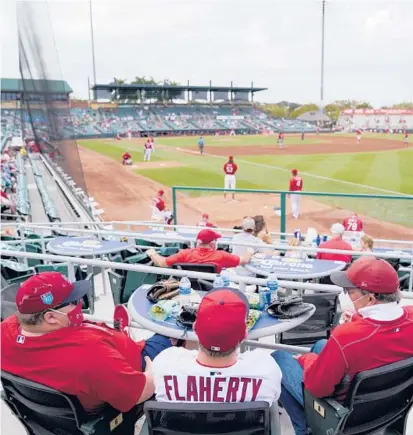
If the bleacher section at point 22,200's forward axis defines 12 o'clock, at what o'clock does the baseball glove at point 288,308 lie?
The baseball glove is roughly at 3 o'clock from the bleacher section.

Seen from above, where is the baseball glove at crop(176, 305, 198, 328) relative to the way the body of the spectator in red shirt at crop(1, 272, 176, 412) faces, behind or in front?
in front

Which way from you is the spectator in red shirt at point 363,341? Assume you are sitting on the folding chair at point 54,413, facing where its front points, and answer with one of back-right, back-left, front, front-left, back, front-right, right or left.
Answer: front-right

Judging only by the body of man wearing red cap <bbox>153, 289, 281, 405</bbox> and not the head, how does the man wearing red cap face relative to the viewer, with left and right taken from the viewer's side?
facing away from the viewer

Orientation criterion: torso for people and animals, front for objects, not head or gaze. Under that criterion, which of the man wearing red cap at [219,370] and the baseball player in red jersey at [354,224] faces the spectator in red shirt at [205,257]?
the man wearing red cap

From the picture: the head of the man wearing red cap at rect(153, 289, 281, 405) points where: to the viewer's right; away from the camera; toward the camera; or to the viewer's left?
away from the camera

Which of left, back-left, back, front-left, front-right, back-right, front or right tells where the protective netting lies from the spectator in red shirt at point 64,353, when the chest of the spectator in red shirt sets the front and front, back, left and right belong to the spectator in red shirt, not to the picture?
front-left

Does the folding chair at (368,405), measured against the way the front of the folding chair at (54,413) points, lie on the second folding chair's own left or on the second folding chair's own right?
on the second folding chair's own right

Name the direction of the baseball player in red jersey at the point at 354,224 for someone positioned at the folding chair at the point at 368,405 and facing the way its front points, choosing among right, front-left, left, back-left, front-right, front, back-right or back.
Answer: front-right

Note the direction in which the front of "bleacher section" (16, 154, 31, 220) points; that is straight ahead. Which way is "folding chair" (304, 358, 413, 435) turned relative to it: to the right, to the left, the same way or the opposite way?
to the left

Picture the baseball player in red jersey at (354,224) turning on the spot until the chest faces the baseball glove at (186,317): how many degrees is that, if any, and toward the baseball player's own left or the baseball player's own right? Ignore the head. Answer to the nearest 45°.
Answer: approximately 180°

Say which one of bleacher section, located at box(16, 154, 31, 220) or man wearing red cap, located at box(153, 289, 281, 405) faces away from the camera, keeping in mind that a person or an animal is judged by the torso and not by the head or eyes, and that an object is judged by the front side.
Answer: the man wearing red cap

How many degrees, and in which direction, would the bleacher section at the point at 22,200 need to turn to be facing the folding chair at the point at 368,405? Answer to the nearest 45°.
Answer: approximately 90° to its right

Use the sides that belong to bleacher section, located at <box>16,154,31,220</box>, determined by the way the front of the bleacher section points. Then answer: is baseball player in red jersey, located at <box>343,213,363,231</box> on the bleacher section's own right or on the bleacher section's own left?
on the bleacher section's own right

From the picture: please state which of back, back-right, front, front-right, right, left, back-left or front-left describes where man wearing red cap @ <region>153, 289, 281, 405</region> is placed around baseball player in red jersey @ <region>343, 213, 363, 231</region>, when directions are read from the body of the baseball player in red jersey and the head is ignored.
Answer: back

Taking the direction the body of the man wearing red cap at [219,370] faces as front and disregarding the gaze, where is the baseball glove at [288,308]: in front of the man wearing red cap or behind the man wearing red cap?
in front

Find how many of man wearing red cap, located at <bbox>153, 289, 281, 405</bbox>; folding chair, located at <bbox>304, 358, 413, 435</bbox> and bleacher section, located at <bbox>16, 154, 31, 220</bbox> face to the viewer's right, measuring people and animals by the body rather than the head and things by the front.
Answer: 1

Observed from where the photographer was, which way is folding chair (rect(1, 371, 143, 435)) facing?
facing away from the viewer and to the right of the viewer

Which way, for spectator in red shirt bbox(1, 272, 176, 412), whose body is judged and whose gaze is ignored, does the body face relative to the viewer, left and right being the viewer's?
facing away from the viewer and to the right of the viewer

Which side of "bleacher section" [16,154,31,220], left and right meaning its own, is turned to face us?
right
